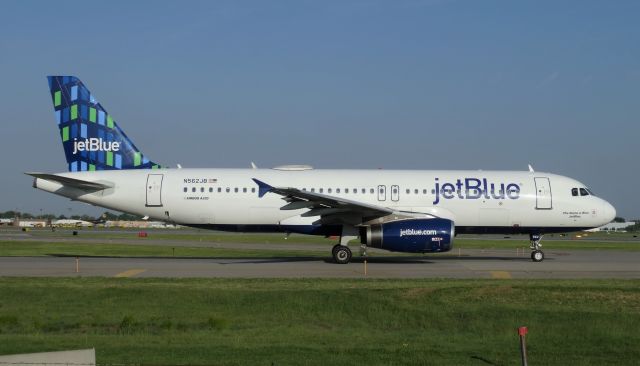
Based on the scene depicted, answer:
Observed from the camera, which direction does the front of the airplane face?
facing to the right of the viewer
